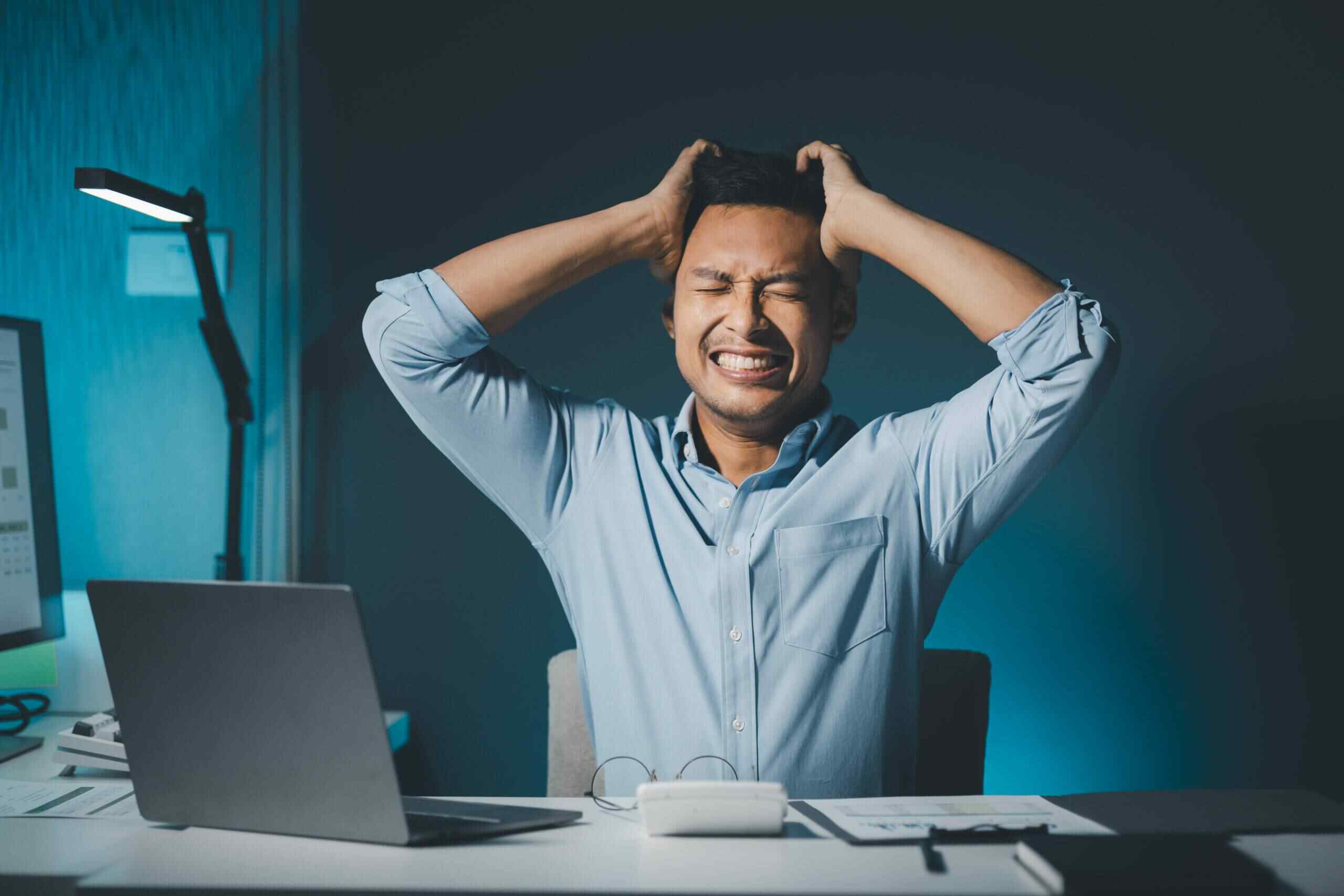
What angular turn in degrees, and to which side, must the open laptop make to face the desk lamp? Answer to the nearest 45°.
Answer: approximately 45° to its left

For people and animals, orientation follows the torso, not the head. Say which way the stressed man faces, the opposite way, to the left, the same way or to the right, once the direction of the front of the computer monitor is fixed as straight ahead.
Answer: to the right

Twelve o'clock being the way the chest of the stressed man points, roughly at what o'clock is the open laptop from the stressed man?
The open laptop is roughly at 1 o'clock from the stressed man.

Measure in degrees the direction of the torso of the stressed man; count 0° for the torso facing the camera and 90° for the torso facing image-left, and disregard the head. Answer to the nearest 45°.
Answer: approximately 0°

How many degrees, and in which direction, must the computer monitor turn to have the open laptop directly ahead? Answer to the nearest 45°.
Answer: approximately 45° to its right

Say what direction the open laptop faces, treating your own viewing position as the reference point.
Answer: facing away from the viewer and to the right of the viewer
